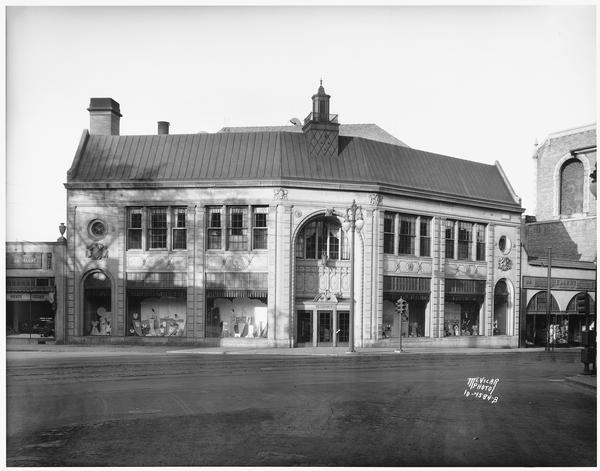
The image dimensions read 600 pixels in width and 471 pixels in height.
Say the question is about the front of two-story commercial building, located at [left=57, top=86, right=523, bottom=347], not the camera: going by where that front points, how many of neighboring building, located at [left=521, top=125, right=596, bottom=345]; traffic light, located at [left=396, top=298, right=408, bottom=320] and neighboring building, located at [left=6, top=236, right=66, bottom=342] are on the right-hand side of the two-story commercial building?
1

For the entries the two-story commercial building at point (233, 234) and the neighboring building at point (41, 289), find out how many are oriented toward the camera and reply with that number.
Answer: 2

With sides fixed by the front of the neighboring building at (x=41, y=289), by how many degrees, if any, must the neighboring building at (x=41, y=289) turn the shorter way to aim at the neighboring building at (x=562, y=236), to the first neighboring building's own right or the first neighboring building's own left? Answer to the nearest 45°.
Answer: approximately 45° to the first neighboring building's own left

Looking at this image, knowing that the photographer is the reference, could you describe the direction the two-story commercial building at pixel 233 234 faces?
facing the viewer

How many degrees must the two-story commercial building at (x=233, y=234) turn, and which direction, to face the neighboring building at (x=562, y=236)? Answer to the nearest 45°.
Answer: approximately 45° to its left

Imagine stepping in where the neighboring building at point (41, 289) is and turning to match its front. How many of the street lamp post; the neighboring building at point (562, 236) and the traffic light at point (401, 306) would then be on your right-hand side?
0

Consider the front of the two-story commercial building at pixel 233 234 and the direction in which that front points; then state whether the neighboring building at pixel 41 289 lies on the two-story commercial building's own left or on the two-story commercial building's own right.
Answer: on the two-story commercial building's own right

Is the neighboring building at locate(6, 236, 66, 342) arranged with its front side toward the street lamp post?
no

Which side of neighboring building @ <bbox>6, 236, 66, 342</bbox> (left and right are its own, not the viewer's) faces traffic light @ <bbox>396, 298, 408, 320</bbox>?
left

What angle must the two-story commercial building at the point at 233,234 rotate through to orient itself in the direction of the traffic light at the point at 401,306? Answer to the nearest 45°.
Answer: approximately 90° to its left

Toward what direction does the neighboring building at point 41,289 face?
toward the camera

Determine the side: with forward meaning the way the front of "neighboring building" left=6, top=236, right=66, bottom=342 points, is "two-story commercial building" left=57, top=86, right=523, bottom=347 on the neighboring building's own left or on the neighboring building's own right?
on the neighboring building's own left

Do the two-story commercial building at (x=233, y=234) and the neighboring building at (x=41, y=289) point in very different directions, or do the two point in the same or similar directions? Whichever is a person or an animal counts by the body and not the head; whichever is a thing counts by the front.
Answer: same or similar directions
